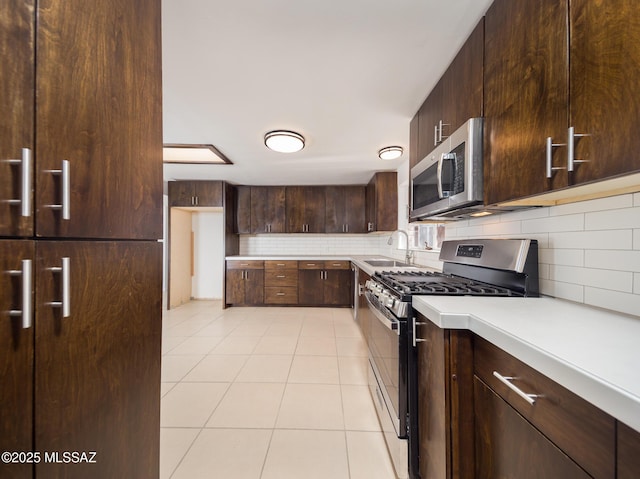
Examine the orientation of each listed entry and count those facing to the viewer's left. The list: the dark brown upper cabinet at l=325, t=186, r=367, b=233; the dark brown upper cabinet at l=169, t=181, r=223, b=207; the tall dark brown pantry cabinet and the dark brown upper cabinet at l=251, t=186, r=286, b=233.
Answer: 0

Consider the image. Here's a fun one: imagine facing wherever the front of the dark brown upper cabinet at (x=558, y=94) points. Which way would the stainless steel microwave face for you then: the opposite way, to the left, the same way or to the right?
the same way

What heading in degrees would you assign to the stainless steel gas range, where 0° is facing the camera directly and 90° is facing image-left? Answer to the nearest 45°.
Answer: approximately 45°

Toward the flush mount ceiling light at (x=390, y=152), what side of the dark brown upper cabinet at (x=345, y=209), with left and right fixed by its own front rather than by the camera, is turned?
front

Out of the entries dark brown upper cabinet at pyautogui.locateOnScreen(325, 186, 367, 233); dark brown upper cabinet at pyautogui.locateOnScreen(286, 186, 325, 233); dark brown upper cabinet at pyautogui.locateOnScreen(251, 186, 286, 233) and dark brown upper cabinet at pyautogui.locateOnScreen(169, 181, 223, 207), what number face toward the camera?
4

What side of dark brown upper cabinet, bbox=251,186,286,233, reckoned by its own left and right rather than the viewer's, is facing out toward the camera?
front

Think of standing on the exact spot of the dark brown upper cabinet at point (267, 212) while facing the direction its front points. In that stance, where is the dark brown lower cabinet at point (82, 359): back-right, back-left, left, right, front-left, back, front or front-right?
front

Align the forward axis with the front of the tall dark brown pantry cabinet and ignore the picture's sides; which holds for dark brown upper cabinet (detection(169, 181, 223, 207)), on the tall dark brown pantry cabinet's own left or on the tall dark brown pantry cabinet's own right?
on the tall dark brown pantry cabinet's own left

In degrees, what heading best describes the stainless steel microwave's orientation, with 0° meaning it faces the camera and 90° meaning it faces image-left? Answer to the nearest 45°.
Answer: approximately 45°

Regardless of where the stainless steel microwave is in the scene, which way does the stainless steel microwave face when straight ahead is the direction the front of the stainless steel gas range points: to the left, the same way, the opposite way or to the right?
the same way

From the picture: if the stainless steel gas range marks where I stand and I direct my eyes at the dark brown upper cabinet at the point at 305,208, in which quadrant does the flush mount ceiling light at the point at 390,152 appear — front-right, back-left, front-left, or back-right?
front-right

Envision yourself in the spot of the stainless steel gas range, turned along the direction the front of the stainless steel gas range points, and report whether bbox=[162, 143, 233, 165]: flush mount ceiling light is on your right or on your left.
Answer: on your right

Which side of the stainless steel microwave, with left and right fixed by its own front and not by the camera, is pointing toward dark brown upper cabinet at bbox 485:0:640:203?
left

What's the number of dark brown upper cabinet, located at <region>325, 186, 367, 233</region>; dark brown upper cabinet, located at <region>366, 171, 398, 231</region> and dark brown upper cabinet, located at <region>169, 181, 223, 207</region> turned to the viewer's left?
1

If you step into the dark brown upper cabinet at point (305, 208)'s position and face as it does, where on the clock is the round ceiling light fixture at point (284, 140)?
The round ceiling light fixture is roughly at 12 o'clock from the dark brown upper cabinet.

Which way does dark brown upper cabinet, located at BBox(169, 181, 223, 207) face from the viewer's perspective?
toward the camera

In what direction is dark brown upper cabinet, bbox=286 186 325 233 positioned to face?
toward the camera

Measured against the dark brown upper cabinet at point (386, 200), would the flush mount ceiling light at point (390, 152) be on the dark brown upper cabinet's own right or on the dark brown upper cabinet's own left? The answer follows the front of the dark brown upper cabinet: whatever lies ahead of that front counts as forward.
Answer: on the dark brown upper cabinet's own left
